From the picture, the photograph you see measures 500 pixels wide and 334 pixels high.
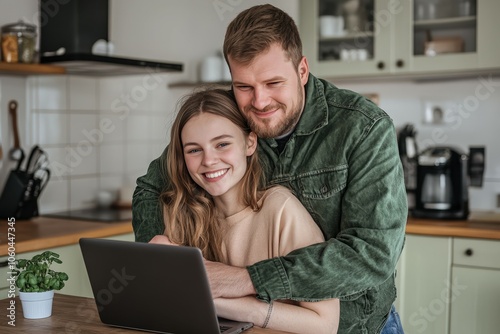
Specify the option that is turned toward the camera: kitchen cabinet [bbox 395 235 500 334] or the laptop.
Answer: the kitchen cabinet

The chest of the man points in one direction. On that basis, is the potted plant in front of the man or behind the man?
in front

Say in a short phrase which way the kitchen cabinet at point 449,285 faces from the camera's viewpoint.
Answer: facing the viewer

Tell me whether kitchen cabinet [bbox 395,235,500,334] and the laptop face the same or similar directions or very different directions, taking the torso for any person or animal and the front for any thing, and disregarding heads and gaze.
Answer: very different directions

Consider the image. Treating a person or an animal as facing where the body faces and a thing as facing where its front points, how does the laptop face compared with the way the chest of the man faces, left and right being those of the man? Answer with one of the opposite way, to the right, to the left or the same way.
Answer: the opposite way

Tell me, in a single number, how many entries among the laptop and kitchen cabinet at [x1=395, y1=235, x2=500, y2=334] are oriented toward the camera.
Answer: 1

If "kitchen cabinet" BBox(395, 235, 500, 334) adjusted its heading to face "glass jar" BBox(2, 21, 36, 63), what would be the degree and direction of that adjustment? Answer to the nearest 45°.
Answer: approximately 90° to its right

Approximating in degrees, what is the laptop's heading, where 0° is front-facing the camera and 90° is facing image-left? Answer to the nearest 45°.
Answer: approximately 225°

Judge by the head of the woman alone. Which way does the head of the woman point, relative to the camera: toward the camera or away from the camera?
toward the camera

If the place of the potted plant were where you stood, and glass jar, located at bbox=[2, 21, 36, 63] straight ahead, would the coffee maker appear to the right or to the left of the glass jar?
right

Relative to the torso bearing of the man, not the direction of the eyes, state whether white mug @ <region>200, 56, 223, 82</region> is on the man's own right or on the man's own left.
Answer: on the man's own right

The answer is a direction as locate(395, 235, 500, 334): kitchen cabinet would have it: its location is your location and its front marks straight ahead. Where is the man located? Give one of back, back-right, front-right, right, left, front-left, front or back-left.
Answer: front

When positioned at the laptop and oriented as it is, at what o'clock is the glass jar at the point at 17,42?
The glass jar is roughly at 10 o'clock from the laptop.

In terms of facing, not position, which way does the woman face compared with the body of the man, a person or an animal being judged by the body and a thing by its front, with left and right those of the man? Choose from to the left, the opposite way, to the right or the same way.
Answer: the same way

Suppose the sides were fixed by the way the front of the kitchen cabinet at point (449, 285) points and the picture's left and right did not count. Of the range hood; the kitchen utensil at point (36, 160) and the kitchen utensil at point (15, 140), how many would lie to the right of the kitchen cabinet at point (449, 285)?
3

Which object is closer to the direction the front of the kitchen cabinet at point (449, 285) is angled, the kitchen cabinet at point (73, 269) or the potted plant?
the potted plant

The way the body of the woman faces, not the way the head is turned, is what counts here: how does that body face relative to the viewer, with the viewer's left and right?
facing the viewer and to the left of the viewer
